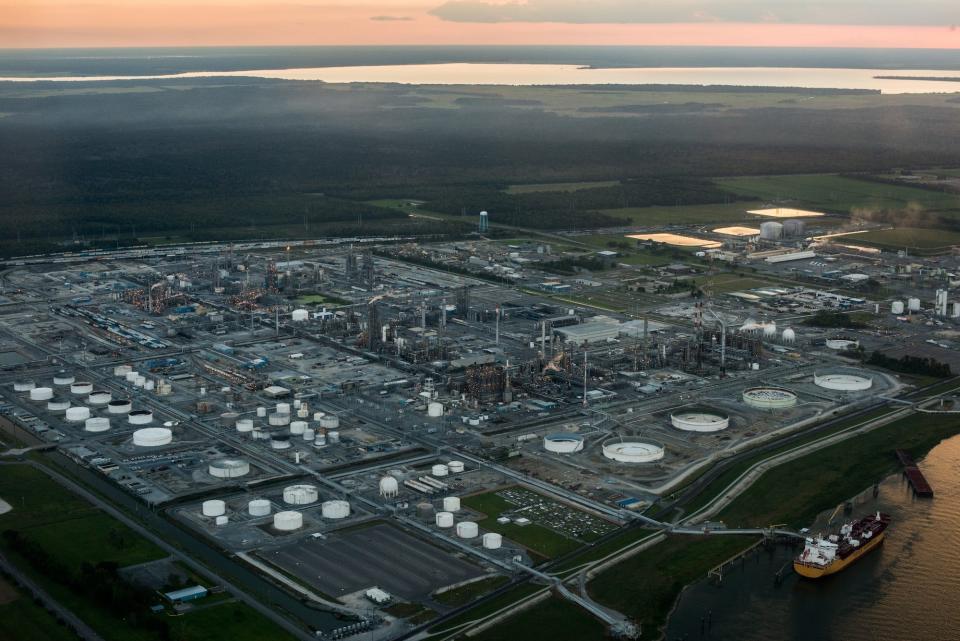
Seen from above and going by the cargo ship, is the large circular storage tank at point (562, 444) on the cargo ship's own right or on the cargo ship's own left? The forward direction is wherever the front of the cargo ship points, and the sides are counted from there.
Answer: on the cargo ship's own left

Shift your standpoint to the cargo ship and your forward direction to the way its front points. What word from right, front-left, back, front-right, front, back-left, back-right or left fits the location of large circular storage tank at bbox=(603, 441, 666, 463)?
left

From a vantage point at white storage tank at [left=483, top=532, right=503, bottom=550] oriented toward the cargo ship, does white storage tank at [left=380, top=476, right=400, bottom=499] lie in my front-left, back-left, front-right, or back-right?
back-left

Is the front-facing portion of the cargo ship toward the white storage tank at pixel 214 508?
no

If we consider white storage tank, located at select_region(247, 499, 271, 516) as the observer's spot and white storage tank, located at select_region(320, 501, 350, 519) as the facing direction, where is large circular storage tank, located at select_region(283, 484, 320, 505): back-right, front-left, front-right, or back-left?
front-left

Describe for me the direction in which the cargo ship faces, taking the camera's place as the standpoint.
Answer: facing away from the viewer and to the right of the viewer

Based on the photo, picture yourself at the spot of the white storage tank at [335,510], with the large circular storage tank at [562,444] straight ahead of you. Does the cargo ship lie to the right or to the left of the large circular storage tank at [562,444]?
right

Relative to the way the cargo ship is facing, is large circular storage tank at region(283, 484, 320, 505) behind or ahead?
behind

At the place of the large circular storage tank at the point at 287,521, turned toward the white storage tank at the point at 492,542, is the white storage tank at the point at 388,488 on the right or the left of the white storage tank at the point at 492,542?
left

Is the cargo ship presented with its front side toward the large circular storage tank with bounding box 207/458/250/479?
no

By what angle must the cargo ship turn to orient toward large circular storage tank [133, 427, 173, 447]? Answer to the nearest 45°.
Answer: approximately 135° to its left

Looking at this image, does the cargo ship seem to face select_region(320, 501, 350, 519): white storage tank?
no

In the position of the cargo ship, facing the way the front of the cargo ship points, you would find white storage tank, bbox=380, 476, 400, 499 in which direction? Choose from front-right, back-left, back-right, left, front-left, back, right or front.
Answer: back-left

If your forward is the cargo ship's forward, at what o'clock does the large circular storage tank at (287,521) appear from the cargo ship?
The large circular storage tank is roughly at 7 o'clock from the cargo ship.
